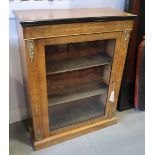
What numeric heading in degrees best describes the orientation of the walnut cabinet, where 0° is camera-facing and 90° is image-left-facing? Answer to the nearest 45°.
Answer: approximately 315°
